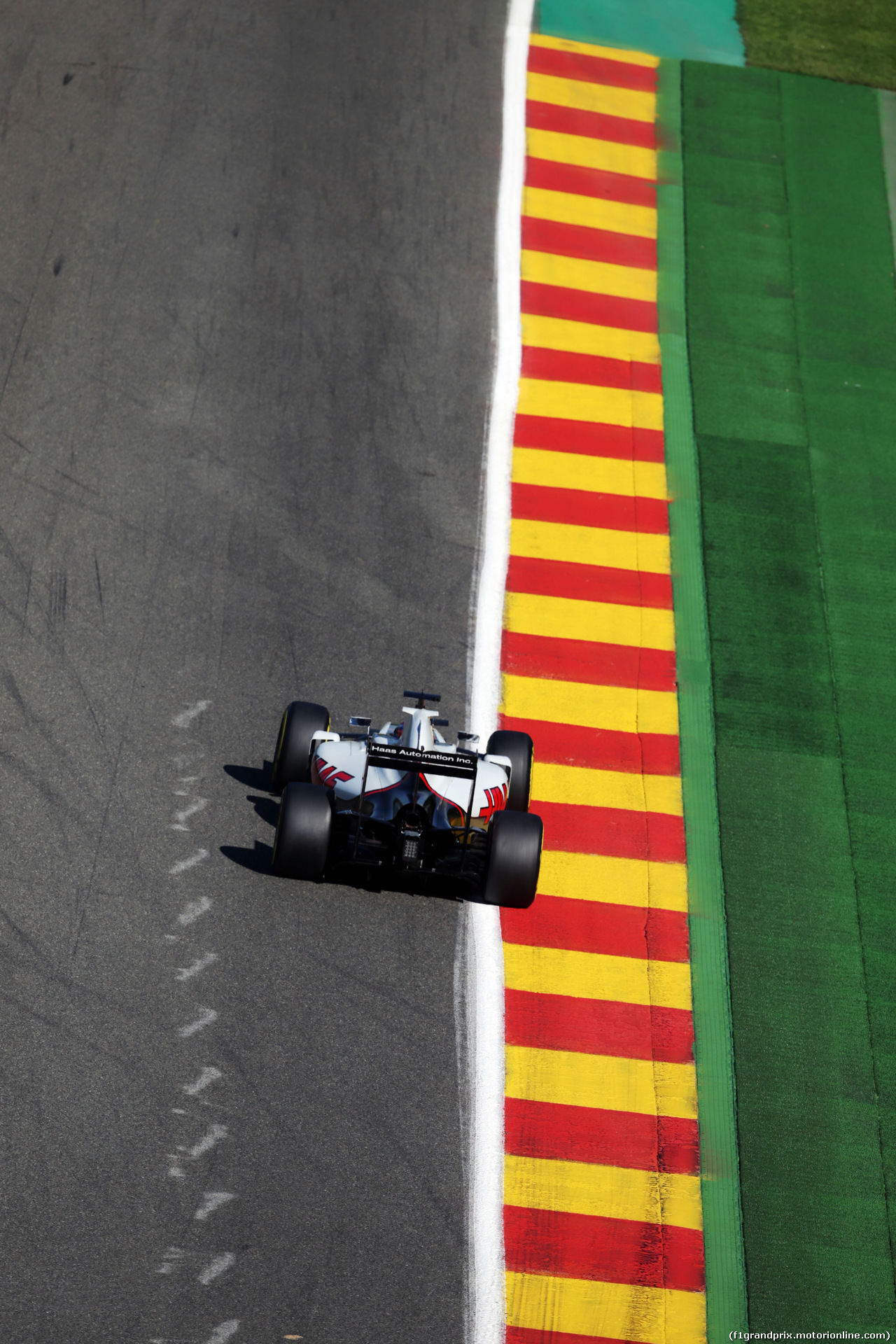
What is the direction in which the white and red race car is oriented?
away from the camera
